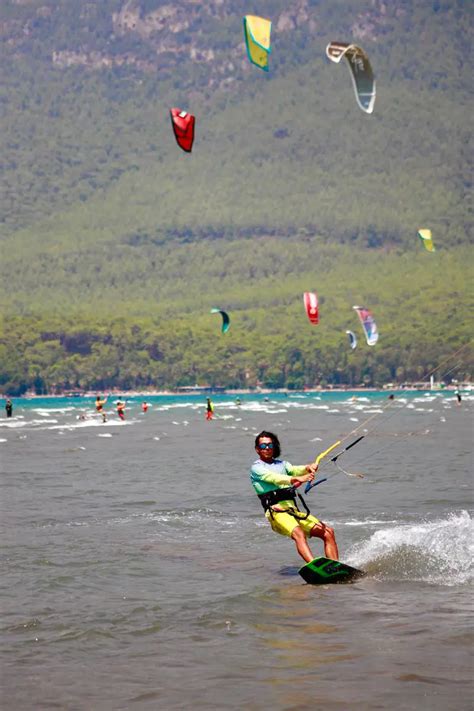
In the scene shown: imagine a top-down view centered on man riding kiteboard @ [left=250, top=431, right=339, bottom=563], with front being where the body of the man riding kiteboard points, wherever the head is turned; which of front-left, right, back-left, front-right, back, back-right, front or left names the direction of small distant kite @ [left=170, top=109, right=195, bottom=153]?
back-left

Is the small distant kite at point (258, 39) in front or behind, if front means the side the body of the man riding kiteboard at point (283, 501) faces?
behind

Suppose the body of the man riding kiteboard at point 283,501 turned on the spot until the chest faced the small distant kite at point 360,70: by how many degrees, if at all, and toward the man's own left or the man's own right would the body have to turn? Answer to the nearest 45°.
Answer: approximately 135° to the man's own left
